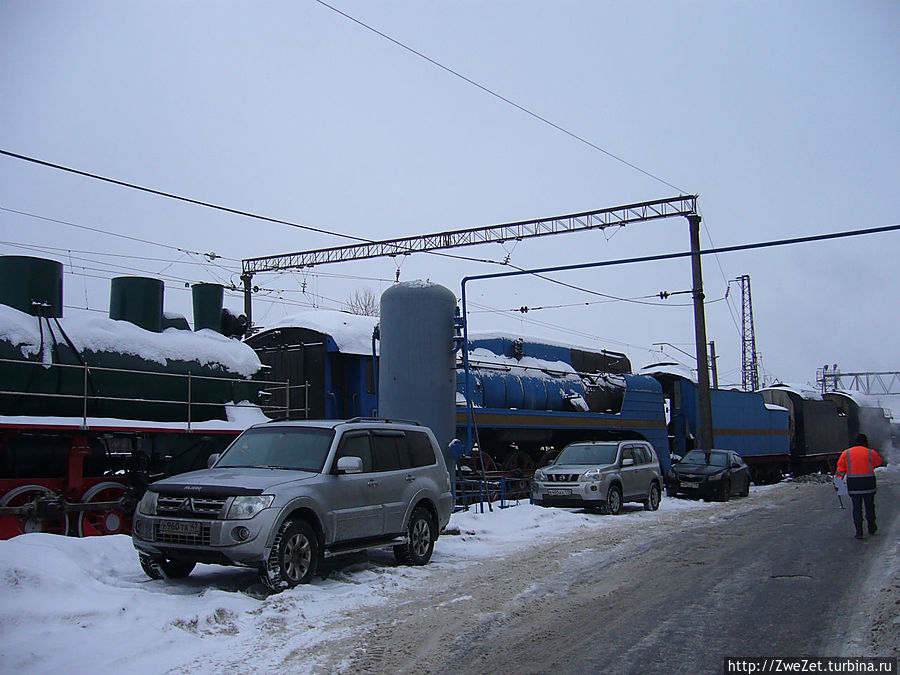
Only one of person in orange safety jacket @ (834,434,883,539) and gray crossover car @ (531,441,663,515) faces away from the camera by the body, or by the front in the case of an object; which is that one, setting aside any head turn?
the person in orange safety jacket

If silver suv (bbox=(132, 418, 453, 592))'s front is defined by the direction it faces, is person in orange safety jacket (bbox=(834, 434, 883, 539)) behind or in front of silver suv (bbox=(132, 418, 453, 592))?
behind

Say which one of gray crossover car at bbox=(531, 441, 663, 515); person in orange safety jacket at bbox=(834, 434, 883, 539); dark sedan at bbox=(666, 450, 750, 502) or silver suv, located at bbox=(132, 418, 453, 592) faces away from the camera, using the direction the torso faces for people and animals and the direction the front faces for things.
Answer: the person in orange safety jacket

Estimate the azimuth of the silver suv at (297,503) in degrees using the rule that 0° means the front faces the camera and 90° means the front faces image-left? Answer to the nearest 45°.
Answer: approximately 45°

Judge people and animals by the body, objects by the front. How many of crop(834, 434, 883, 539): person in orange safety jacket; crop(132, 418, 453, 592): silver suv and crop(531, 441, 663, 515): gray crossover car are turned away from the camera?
1

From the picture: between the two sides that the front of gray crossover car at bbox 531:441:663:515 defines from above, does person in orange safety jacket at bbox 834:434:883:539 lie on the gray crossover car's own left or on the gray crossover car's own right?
on the gray crossover car's own left

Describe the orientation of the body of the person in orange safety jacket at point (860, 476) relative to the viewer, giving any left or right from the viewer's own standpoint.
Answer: facing away from the viewer

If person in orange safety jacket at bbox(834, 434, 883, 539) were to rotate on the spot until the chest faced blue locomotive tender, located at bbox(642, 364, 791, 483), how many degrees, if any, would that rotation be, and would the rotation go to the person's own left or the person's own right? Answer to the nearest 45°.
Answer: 0° — they already face it

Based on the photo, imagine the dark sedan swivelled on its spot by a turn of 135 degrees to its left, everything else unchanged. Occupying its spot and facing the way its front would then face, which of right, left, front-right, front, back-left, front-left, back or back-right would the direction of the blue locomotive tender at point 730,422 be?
left

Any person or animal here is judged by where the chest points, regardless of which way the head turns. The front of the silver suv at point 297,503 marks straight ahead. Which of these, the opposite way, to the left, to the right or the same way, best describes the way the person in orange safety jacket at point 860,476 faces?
the opposite way

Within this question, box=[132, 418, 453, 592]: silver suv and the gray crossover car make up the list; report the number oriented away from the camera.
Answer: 0

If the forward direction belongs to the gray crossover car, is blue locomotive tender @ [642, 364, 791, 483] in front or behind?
behind

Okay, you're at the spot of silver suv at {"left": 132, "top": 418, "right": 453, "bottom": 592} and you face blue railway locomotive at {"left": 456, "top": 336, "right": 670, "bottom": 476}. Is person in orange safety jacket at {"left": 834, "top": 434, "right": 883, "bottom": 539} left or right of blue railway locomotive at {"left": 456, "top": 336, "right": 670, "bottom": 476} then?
right

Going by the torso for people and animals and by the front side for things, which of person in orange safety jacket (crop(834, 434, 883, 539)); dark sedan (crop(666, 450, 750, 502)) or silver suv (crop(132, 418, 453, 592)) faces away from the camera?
the person in orange safety jacket
